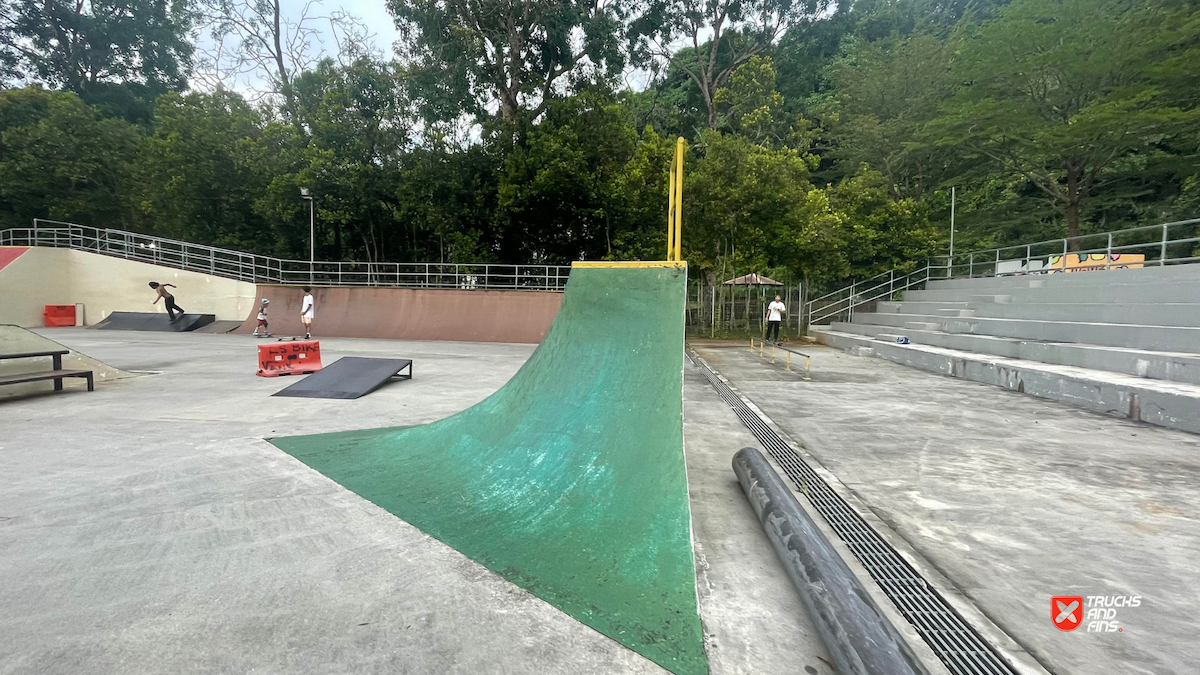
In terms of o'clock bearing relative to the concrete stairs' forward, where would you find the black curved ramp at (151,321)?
The black curved ramp is roughly at 1 o'clock from the concrete stairs.

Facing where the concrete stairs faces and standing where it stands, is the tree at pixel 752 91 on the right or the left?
on its right

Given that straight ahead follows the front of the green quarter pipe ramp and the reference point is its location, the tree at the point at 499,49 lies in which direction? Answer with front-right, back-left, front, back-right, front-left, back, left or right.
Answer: back-right

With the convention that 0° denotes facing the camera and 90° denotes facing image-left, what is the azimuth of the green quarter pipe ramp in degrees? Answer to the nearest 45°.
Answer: approximately 45°

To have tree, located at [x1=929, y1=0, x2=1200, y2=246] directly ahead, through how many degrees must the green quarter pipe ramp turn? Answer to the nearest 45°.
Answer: approximately 180°

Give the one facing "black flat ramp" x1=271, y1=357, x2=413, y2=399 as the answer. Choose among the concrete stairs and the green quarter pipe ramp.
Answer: the concrete stairs

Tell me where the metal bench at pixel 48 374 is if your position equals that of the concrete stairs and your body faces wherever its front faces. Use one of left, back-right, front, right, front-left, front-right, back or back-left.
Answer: front

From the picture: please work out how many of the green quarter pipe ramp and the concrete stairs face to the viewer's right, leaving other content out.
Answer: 0

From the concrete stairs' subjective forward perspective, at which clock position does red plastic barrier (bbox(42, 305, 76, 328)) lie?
The red plastic barrier is roughly at 1 o'clock from the concrete stairs.

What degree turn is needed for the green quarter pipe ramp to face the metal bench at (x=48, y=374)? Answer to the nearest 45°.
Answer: approximately 90° to its right

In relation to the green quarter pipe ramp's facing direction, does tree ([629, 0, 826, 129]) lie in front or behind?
behind

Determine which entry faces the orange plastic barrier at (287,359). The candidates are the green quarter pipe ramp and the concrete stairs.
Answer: the concrete stairs

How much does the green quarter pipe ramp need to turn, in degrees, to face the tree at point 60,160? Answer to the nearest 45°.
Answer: approximately 90° to its right

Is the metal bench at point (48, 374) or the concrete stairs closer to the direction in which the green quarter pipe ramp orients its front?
the metal bench

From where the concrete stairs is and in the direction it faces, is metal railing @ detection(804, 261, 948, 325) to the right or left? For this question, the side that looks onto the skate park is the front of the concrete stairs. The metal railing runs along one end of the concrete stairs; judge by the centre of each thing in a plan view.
on its right

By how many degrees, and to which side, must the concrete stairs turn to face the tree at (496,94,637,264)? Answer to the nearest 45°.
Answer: approximately 45° to its right

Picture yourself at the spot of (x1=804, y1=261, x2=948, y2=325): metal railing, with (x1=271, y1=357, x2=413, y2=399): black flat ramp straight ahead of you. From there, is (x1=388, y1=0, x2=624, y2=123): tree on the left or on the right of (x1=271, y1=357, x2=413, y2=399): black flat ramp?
right

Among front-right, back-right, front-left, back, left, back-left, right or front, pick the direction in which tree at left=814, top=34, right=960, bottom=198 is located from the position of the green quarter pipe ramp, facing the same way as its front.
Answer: back
